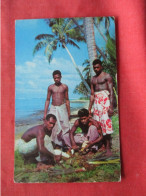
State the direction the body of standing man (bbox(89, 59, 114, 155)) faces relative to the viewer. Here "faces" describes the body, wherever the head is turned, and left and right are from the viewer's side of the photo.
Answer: facing the viewer and to the left of the viewer
